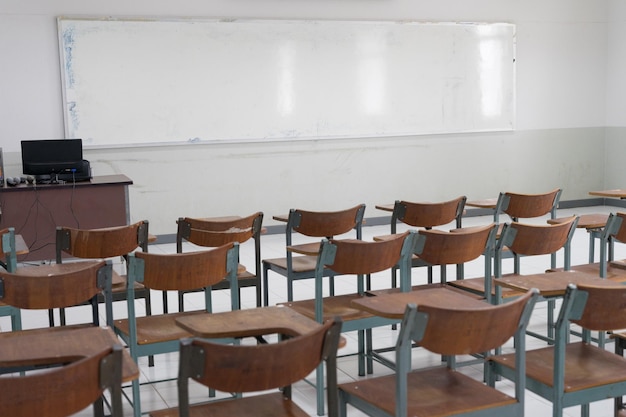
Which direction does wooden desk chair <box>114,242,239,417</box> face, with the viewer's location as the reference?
facing away from the viewer and to the left of the viewer

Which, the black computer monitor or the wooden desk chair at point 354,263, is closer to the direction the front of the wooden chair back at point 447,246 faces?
the black computer monitor

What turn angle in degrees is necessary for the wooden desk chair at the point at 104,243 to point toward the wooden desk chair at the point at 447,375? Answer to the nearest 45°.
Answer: approximately 135° to its right

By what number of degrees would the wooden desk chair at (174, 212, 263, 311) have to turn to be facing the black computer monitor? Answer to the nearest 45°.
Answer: approximately 45° to its left

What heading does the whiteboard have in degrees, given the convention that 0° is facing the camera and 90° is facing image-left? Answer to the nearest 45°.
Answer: approximately 0°

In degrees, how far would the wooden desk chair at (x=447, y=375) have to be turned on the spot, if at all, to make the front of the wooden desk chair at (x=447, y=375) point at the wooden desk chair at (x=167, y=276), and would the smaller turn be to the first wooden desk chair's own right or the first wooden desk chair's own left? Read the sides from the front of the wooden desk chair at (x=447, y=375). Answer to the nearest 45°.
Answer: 0° — it already faces it

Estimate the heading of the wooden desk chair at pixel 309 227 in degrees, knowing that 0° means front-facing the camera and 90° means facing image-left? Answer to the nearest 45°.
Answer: approximately 135°

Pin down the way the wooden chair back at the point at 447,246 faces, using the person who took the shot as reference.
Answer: facing away from the viewer and to the left of the viewer
